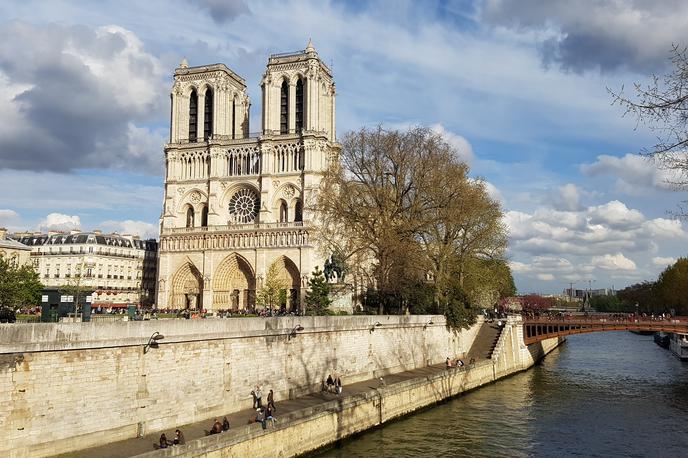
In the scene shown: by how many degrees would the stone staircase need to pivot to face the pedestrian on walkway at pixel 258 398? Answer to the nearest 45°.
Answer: approximately 45° to its left

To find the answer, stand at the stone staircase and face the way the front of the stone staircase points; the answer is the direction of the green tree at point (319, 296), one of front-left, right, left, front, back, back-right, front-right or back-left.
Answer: front-right

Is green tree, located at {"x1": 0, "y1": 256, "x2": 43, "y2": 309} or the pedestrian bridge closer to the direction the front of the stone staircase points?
the green tree

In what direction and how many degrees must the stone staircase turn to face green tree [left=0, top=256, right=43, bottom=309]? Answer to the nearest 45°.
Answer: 0° — it already faces it

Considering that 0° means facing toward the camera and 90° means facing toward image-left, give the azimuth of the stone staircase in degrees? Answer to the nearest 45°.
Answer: approximately 45°

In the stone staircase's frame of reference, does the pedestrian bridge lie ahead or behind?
behind
